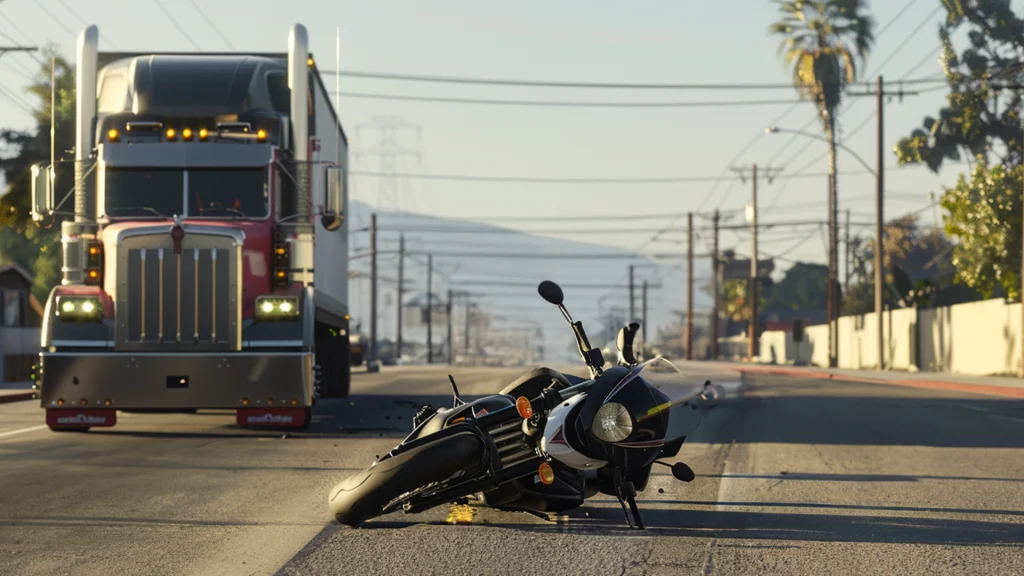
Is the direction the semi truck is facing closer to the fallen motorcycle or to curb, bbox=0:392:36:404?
the fallen motorcycle

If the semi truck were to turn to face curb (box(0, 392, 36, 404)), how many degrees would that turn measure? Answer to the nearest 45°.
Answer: approximately 180°

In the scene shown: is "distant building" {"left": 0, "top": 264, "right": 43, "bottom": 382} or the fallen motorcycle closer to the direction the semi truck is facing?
the fallen motorcycle

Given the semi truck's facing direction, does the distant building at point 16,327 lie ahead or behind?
behind

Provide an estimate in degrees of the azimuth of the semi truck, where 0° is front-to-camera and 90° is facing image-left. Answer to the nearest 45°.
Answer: approximately 0°
